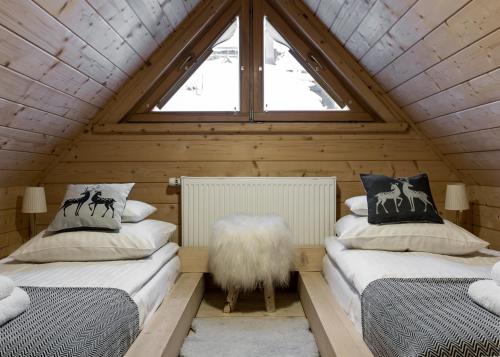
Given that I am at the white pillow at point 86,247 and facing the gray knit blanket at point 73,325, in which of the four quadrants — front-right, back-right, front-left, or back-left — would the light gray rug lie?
front-left

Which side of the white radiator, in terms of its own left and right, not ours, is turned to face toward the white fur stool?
front

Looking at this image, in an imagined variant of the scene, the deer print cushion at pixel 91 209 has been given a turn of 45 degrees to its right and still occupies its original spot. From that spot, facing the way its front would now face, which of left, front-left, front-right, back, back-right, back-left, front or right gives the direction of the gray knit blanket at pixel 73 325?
front-left

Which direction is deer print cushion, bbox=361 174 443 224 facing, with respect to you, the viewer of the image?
facing the viewer

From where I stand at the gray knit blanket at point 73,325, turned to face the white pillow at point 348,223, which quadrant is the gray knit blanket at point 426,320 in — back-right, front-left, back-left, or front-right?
front-right

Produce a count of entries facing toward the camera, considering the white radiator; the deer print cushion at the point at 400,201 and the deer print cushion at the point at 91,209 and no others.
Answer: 3

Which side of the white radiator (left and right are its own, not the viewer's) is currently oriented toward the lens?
front
